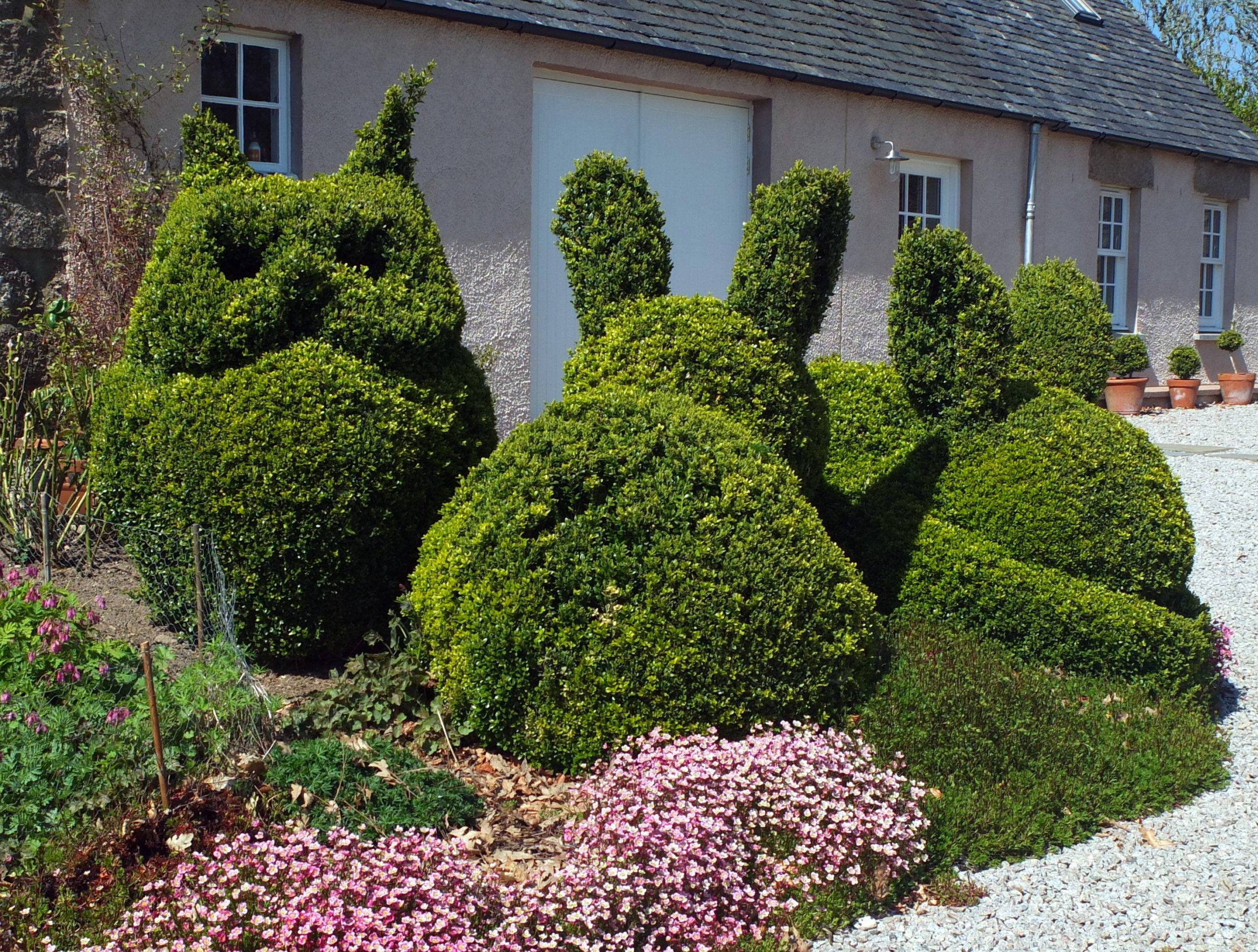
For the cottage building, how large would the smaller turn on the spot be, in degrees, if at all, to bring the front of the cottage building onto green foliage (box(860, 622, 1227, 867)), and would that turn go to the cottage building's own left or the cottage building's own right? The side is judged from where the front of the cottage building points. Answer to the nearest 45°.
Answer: approximately 45° to the cottage building's own right

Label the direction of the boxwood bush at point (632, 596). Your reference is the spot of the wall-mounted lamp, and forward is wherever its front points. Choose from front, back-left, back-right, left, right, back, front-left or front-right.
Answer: front-right

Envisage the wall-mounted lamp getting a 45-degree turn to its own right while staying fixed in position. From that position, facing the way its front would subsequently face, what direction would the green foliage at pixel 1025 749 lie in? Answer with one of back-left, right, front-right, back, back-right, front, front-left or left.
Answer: front

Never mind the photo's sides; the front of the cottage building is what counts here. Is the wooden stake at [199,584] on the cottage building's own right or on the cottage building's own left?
on the cottage building's own right

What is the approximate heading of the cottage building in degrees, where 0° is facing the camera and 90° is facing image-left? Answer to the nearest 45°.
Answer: approximately 315°

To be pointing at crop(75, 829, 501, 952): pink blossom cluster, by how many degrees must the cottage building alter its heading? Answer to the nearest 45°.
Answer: approximately 45° to its right

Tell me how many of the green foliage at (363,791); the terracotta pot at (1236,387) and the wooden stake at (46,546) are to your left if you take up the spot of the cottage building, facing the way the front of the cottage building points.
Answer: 1

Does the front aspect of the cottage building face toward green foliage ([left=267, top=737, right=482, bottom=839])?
no

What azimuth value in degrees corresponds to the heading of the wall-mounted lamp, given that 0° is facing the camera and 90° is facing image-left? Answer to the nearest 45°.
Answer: approximately 315°

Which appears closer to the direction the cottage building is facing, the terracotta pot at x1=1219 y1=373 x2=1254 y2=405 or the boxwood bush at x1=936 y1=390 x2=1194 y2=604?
the boxwood bush

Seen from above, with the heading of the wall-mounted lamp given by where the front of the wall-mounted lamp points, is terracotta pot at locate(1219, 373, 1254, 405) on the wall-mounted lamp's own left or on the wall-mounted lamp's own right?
on the wall-mounted lamp's own left

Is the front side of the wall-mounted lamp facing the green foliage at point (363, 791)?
no

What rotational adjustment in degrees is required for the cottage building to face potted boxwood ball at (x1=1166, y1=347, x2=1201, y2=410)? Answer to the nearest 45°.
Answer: approximately 90° to its left

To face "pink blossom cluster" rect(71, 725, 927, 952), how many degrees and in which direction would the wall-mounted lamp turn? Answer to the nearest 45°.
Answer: approximately 45° to its right

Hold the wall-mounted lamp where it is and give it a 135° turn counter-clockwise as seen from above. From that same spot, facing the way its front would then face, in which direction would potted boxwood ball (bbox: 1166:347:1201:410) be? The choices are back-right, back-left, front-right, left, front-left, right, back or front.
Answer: front-right

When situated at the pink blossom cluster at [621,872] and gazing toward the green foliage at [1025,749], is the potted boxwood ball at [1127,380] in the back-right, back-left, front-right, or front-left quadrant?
front-left

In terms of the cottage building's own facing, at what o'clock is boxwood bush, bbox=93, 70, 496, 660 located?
The boxwood bush is roughly at 2 o'clock from the cottage building.
